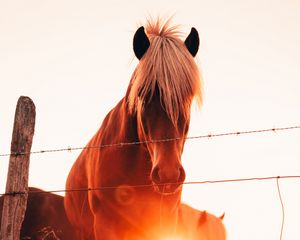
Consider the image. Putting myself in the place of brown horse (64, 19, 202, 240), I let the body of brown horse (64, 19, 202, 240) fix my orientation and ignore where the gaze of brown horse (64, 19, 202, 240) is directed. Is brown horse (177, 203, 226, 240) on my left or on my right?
on my left

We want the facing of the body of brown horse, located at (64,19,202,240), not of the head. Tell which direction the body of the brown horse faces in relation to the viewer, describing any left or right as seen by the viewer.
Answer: facing the viewer and to the right of the viewer
